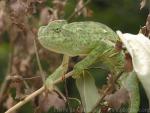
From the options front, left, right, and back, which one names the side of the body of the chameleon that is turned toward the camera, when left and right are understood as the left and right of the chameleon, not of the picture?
left
